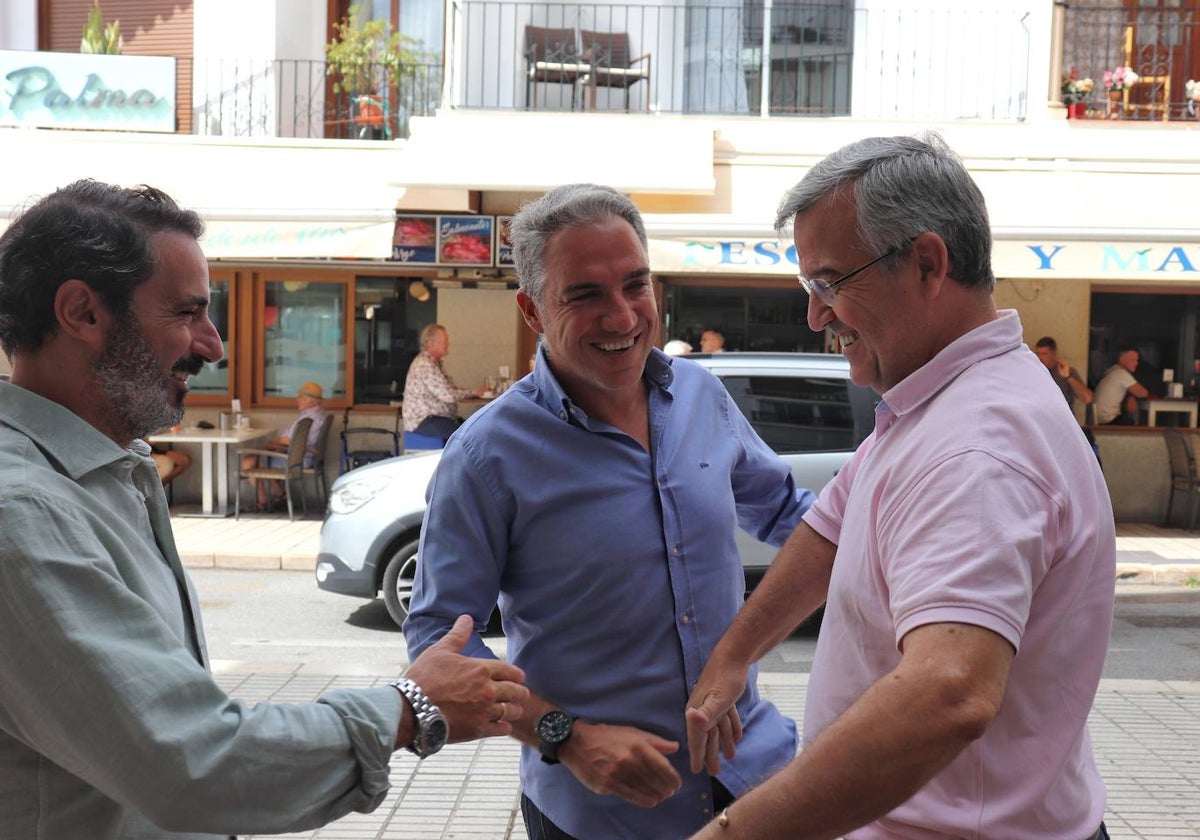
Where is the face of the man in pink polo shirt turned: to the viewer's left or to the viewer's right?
to the viewer's left

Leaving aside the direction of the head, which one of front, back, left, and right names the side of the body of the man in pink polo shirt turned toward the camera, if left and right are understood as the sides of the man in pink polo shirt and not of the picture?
left

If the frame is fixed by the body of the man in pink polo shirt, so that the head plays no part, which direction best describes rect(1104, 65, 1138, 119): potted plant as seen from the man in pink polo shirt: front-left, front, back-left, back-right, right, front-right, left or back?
right

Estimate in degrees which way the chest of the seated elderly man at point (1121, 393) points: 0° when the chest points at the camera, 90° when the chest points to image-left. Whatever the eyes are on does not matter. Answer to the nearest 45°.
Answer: approximately 270°

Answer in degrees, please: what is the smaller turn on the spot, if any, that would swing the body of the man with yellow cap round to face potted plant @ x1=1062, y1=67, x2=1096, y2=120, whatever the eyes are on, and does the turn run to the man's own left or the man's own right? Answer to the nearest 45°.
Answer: approximately 180°

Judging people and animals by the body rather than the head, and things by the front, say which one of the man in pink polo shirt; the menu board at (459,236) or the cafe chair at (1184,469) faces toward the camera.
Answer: the menu board

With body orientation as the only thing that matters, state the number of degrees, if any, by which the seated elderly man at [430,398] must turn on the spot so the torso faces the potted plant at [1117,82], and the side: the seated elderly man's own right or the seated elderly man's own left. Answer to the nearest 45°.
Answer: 0° — they already face it

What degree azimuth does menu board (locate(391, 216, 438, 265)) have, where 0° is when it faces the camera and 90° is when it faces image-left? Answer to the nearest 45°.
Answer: approximately 0°

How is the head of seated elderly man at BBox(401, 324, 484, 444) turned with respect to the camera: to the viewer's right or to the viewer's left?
to the viewer's right

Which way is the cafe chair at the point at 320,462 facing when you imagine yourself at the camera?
facing to the left of the viewer
